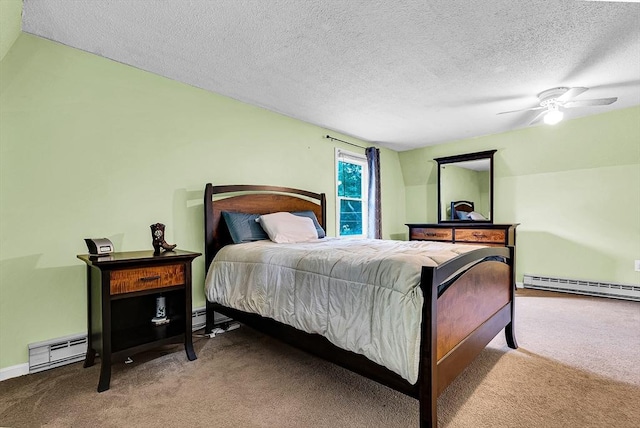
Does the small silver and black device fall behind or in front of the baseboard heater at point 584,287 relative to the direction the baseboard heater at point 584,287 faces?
in front

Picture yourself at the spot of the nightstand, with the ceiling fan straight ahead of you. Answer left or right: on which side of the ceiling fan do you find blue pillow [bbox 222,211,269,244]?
left

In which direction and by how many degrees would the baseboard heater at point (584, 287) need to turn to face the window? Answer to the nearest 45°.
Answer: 0° — it already faces it

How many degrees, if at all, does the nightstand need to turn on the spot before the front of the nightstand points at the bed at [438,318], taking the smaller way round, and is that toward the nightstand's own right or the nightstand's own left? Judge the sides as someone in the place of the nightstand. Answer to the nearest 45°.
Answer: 0° — it already faces it

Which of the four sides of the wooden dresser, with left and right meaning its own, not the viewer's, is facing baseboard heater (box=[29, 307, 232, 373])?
front

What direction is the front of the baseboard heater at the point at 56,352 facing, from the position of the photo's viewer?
facing the viewer and to the right of the viewer

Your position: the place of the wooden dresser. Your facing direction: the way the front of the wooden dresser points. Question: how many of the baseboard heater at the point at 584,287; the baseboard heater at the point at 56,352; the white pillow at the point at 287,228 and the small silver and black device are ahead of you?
3

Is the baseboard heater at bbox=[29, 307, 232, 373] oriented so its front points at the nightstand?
yes

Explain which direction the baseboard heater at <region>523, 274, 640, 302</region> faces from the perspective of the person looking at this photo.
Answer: facing the viewer and to the left of the viewer
